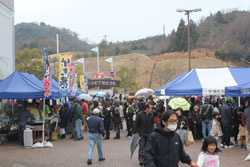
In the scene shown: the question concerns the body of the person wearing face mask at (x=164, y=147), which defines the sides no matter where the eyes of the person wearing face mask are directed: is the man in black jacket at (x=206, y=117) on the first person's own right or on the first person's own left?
on the first person's own left

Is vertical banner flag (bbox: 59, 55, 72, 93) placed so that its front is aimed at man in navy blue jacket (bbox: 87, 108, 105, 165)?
yes

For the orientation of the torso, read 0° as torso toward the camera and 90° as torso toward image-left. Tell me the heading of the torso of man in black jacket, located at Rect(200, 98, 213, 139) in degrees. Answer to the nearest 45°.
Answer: approximately 180°

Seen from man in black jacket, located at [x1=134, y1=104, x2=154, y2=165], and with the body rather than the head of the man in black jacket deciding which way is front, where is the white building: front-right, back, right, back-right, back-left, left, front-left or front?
back

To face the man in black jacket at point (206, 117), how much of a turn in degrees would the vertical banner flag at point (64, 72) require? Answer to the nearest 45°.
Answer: approximately 90° to its left

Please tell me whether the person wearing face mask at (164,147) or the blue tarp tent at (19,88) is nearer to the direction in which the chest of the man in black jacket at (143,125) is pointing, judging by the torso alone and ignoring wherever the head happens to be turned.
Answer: the person wearing face mask

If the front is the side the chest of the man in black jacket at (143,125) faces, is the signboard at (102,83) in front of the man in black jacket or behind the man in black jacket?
behind

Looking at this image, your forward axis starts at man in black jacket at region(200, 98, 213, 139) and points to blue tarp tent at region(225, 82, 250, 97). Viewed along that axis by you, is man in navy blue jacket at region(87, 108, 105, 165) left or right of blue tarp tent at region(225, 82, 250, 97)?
right
